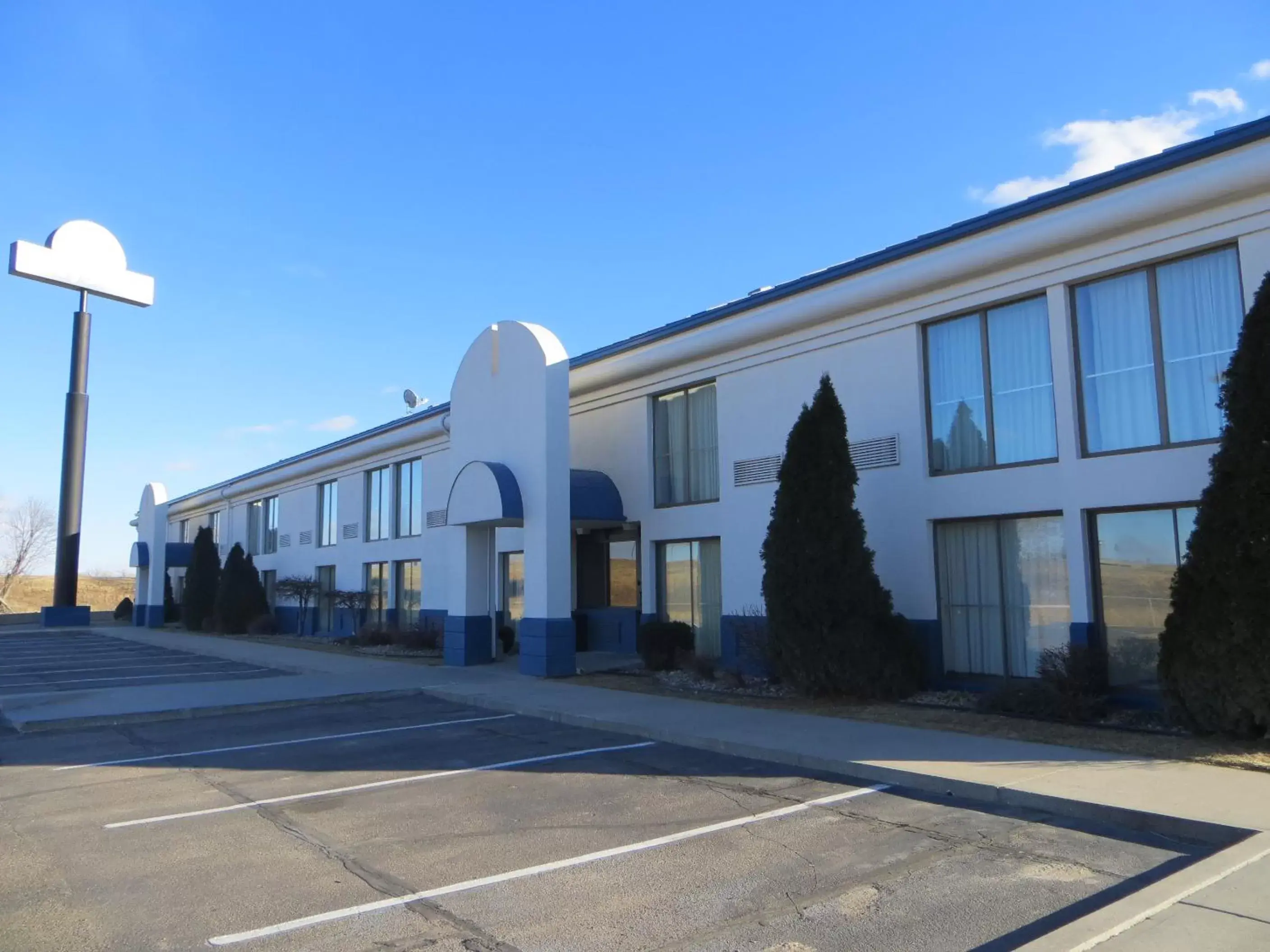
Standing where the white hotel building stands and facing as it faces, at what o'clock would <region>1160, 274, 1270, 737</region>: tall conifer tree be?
The tall conifer tree is roughly at 10 o'clock from the white hotel building.

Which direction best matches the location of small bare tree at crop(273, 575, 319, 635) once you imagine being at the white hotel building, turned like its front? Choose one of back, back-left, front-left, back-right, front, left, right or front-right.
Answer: right

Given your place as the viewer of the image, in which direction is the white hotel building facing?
facing the viewer and to the left of the viewer

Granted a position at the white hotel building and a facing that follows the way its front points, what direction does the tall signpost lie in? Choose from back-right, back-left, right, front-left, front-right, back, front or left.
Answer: right
